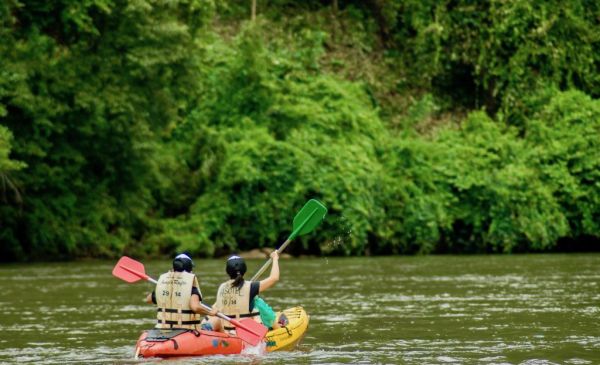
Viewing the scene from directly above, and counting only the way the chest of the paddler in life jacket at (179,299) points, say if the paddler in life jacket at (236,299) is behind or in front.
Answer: in front

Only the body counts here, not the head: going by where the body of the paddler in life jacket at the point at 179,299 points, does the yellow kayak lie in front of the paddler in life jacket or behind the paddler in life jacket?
in front

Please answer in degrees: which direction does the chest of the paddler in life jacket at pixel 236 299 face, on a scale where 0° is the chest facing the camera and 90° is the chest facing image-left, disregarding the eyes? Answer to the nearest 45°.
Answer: approximately 225°

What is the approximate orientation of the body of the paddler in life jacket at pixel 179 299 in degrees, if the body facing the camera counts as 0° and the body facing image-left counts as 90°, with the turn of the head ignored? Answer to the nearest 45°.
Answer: approximately 225°
